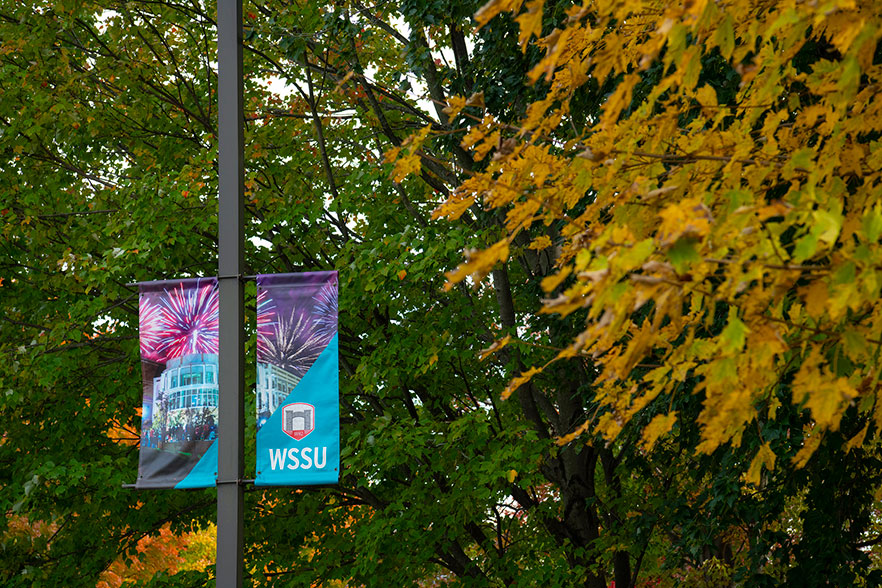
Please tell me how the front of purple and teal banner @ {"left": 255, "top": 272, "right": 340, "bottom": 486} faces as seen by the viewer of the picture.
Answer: facing the viewer

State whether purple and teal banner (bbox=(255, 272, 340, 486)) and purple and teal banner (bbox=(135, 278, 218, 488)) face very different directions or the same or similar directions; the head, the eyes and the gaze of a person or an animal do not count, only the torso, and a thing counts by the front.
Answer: same or similar directions

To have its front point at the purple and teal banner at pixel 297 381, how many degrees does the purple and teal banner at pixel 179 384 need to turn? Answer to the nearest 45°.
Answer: approximately 45° to its left

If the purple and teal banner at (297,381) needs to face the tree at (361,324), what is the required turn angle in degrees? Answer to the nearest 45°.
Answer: approximately 180°

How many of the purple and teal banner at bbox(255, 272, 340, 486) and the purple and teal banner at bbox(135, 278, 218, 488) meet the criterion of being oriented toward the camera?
2

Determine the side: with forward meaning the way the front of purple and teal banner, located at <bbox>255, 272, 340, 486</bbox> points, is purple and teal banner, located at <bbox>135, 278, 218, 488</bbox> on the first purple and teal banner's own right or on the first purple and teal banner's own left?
on the first purple and teal banner's own right

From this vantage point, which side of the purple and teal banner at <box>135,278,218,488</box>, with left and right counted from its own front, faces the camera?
front
